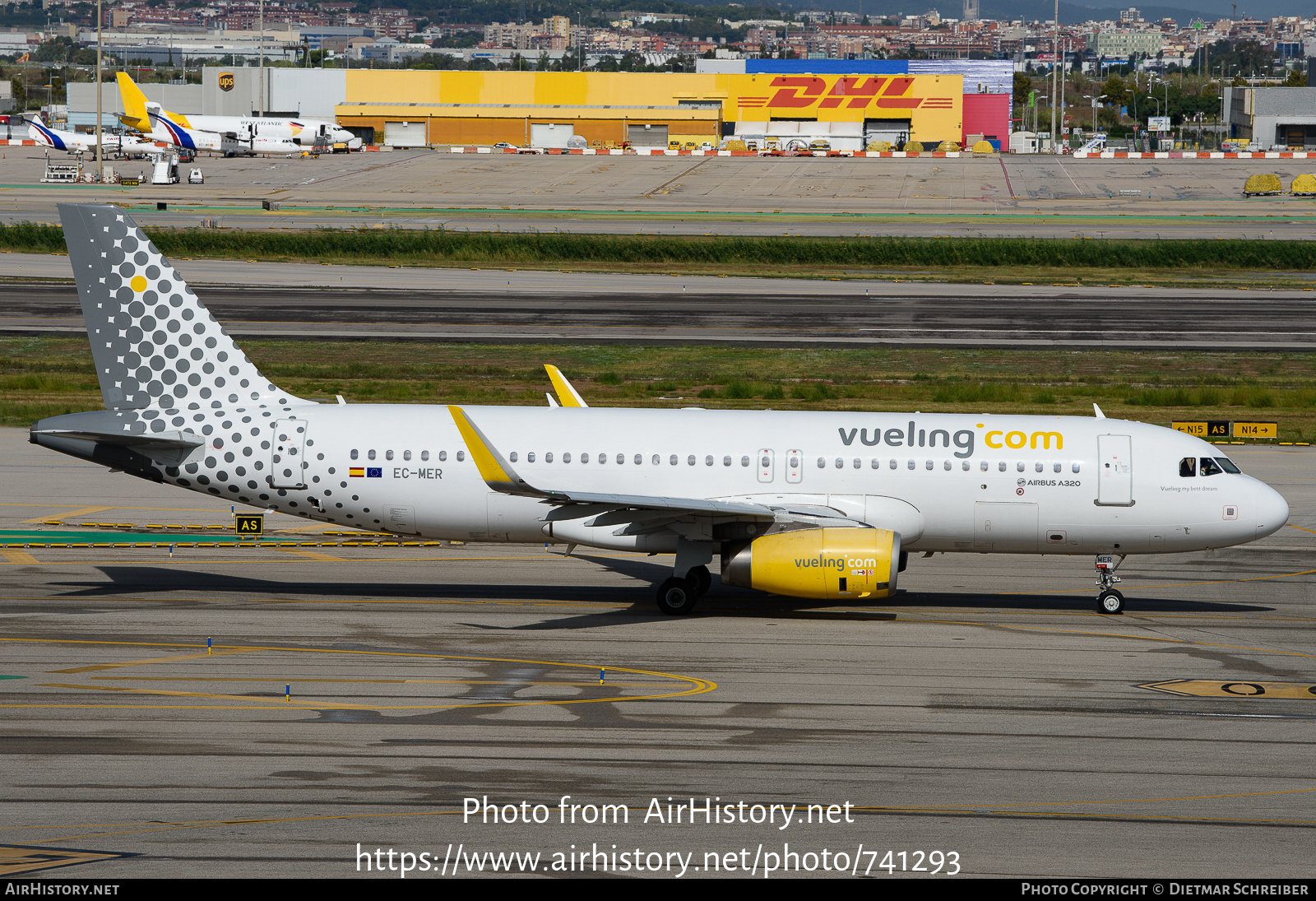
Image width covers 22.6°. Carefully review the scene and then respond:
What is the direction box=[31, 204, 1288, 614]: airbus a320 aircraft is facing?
to the viewer's right
